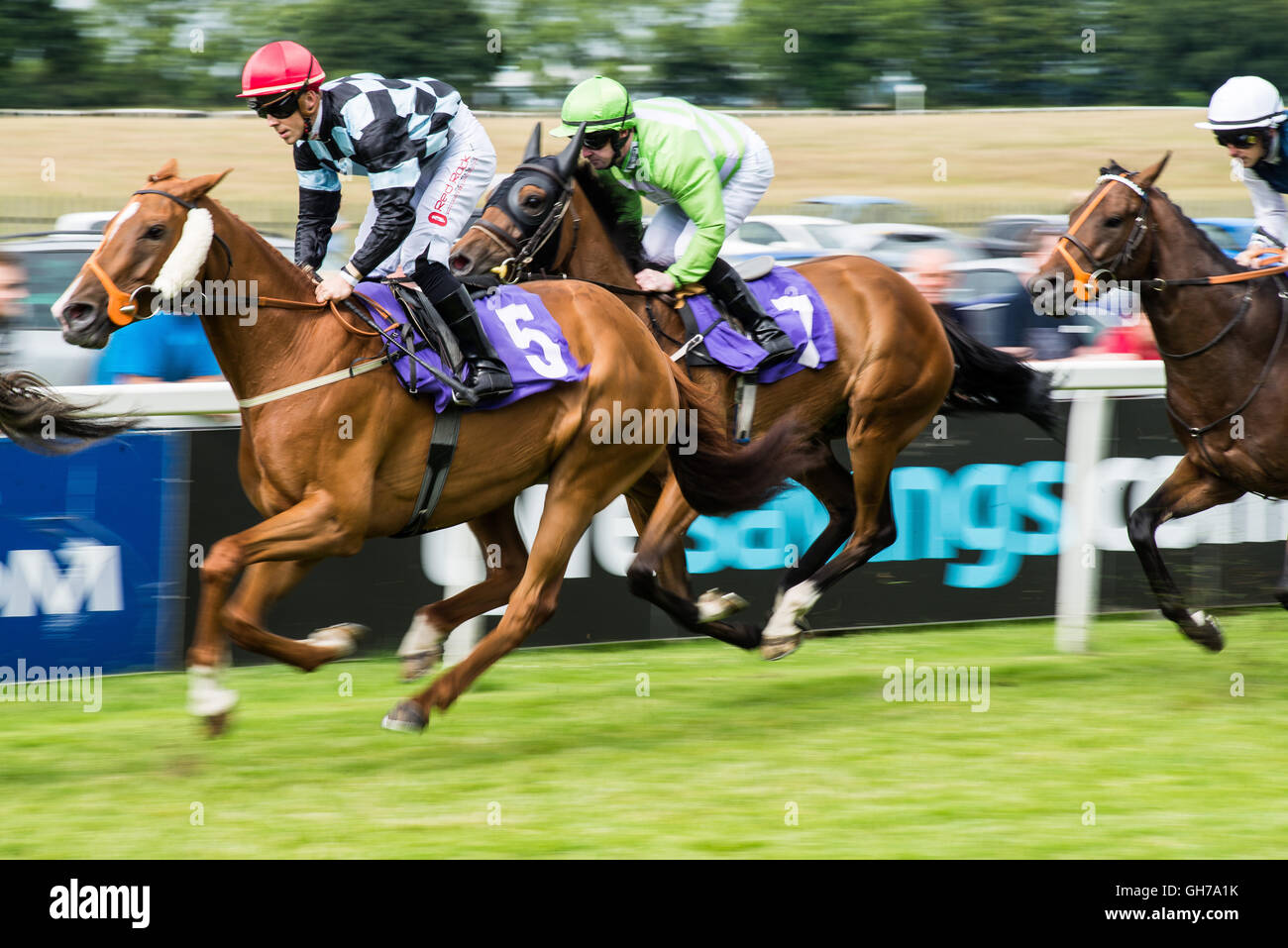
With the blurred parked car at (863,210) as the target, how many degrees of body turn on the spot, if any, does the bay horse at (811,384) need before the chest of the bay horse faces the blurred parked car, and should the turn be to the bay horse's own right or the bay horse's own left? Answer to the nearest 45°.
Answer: approximately 90° to the bay horse's own right

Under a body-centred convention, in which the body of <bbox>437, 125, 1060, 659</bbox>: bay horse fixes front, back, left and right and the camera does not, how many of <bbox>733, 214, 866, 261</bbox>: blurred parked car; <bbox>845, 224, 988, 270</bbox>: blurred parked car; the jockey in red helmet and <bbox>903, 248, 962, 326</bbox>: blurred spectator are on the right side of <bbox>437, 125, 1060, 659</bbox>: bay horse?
3

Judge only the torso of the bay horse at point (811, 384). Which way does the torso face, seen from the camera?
to the viewer's left

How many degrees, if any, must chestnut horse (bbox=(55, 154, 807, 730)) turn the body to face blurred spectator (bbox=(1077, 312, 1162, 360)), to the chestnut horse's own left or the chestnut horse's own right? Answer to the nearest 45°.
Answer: approximately 135° to the chestnut horse's own right

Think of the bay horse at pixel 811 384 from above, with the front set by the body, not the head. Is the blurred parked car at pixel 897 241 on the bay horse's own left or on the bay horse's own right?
on the bay horse's own right

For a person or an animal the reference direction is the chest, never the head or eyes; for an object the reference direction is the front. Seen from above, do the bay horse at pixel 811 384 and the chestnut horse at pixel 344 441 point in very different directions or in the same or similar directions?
same or similar directions

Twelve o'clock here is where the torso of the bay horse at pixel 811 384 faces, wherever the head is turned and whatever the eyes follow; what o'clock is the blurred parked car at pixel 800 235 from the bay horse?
The blurred parked car is roughly at 3 o'clock from the bay horse.

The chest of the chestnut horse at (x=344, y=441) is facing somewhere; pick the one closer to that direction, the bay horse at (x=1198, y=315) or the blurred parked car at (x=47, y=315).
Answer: the blurred parked car

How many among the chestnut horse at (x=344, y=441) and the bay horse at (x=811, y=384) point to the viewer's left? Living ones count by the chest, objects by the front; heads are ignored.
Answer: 2

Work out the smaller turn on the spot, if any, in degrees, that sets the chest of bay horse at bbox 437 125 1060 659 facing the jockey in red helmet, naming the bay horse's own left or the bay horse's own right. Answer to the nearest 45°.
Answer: approximately 45° to the bay horse's own left

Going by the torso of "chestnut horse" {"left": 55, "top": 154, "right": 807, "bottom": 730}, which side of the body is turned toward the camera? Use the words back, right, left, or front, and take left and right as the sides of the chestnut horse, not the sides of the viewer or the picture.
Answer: left
